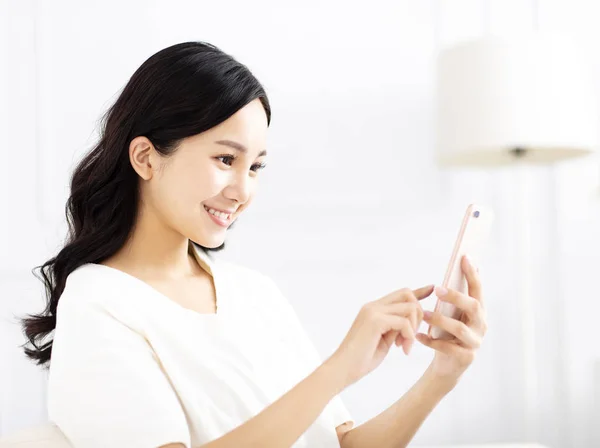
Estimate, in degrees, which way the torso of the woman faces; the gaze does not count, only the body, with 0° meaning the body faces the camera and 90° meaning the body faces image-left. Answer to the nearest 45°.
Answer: approximately 315°

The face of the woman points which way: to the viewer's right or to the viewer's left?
to the viewer's right

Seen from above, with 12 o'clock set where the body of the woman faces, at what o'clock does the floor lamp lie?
The floor lamp is roughly at 9 o'clock from the woman.
